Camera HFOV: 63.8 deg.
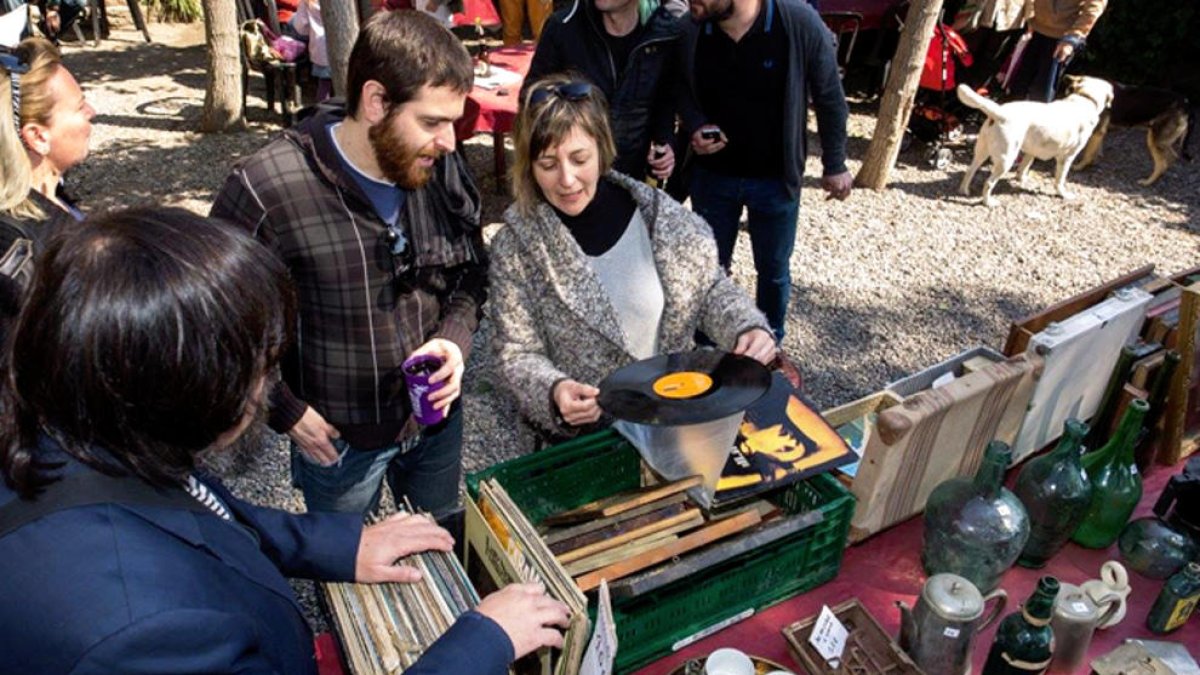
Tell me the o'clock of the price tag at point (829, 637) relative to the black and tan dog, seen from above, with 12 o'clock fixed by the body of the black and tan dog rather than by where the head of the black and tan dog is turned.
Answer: The price tag is roughly at 9 o'clock from the black and tan dog.

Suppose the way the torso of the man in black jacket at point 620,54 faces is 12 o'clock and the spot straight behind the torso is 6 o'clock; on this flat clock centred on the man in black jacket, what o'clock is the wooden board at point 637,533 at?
The wooden board is roughly at 12 o'clock from the man in black jacket.

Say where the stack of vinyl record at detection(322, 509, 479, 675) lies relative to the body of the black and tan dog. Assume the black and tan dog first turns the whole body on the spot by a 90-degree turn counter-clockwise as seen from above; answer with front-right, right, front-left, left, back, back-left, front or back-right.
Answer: front

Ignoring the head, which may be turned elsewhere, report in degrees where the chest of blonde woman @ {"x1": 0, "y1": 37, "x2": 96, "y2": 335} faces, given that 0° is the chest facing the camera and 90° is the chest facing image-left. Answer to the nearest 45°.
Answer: approximately 270°

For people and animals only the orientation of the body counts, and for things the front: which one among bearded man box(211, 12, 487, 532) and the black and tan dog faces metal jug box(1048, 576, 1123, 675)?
the bearded man

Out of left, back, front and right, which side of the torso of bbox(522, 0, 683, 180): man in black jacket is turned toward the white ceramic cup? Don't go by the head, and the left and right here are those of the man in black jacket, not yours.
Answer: front

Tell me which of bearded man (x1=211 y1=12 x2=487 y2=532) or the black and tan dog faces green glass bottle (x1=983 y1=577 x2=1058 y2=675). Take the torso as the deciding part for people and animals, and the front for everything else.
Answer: the bearded man

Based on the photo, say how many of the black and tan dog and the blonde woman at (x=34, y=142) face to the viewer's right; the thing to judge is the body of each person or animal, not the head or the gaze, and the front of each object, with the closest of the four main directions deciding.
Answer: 1

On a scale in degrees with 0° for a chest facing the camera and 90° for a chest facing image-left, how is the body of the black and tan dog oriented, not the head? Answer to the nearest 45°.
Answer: approximately 90°

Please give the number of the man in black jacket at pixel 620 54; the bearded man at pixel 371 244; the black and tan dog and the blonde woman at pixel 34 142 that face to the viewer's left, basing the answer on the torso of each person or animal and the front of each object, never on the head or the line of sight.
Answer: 1

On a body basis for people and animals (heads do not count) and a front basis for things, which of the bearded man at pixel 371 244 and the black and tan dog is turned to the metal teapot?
the bearded man

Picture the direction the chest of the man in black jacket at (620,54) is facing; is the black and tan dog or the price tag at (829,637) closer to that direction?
the price tag

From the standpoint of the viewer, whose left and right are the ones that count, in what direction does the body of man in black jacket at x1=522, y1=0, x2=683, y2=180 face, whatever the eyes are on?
facing the viewer

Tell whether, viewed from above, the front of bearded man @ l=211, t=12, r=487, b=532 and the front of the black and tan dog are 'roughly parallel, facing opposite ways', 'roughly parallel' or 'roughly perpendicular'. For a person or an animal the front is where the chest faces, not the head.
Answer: roughly parallel, facing opposite ways

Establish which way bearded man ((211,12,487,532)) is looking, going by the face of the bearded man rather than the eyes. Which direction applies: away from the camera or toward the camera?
toward the camera

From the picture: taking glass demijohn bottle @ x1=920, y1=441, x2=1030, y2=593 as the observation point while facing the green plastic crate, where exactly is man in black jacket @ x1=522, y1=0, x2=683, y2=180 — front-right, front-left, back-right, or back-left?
front-right

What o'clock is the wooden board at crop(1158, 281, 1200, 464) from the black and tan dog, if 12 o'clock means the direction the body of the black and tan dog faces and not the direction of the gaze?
The wooden board is roughly at 9 o'clock from the black and tan dog.

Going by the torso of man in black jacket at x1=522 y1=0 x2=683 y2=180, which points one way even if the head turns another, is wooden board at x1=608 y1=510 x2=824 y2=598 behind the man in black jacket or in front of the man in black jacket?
in front

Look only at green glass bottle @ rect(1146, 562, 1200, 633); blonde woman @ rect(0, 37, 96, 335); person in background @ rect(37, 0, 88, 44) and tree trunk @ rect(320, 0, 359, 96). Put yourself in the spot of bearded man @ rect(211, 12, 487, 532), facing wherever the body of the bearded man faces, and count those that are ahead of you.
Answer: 1

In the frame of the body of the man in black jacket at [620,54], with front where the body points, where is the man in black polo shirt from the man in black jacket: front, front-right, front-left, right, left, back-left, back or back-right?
left

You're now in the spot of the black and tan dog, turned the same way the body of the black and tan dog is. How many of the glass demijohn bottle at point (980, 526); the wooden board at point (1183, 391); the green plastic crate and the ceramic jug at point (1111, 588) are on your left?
4

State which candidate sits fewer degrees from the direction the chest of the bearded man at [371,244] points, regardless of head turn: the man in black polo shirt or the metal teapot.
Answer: the metal teapot
